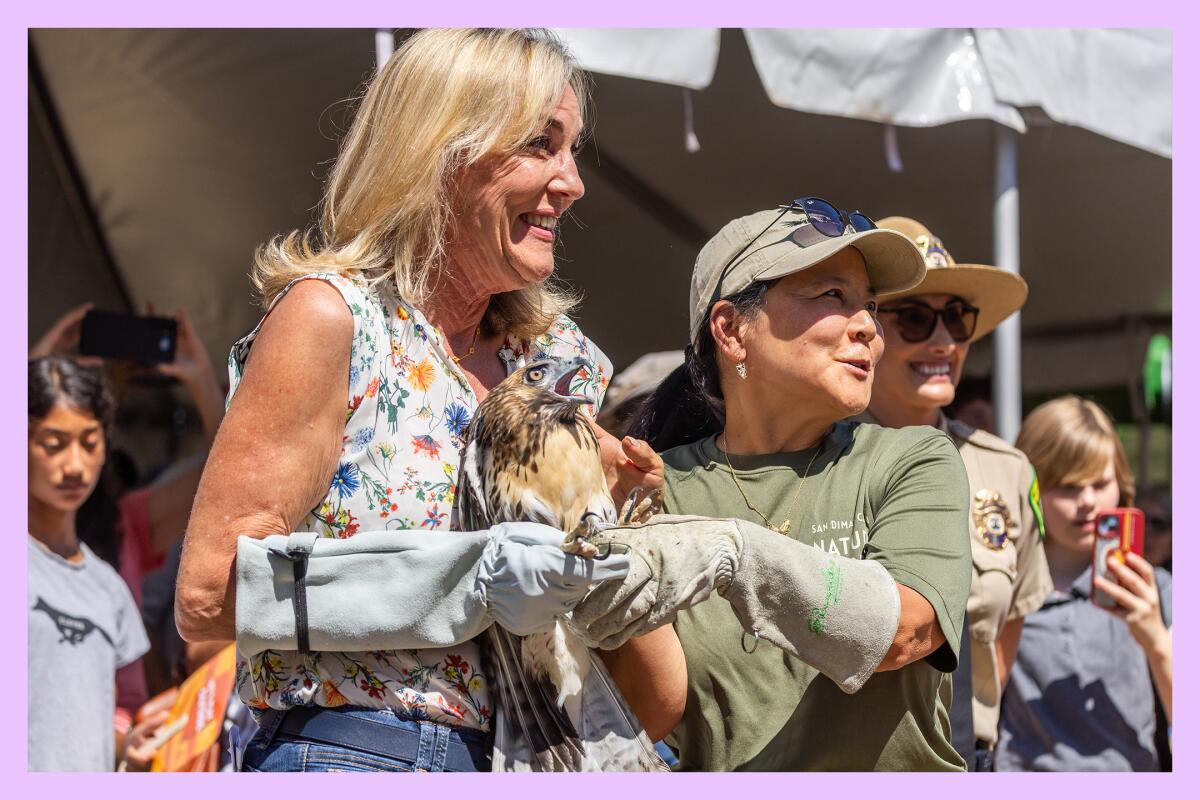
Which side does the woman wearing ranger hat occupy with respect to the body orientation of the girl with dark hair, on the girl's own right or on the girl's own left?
on the girl's own left

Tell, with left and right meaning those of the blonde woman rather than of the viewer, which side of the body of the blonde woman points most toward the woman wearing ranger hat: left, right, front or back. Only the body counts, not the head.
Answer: left

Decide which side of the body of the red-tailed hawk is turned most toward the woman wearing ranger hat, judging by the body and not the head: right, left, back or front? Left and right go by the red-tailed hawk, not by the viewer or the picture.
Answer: left

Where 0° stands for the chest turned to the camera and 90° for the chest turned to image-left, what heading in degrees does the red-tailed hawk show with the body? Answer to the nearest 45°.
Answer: approximately 315°

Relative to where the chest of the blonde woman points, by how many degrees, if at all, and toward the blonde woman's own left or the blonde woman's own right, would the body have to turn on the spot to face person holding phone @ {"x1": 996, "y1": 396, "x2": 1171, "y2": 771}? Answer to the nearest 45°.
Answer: approximately 90° to the blonde woman's own left

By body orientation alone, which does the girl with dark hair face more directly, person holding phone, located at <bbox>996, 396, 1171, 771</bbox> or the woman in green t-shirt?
the woman in green t-shirt

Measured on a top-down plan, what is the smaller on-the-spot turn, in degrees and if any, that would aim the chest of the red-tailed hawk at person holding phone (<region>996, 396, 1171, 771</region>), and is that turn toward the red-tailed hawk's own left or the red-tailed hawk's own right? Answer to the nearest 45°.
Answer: approximately 90° to the red-tailed hawk's own left

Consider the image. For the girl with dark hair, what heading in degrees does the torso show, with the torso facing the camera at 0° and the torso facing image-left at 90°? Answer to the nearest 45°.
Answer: approximately 0°
